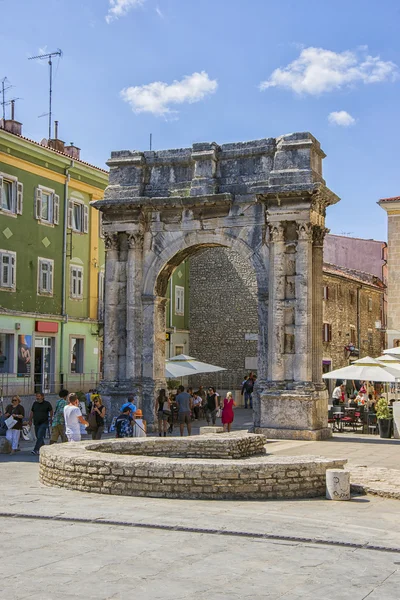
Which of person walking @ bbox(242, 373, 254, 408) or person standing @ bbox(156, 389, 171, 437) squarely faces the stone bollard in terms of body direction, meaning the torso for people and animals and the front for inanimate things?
person walking @ bbox(242, 373, 254, 408)

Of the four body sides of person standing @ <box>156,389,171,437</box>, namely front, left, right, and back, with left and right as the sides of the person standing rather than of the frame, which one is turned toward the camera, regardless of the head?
back

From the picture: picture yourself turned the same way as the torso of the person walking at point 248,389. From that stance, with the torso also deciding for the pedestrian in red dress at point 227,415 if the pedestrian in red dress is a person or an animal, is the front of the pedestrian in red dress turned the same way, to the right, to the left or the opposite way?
the opposite way
